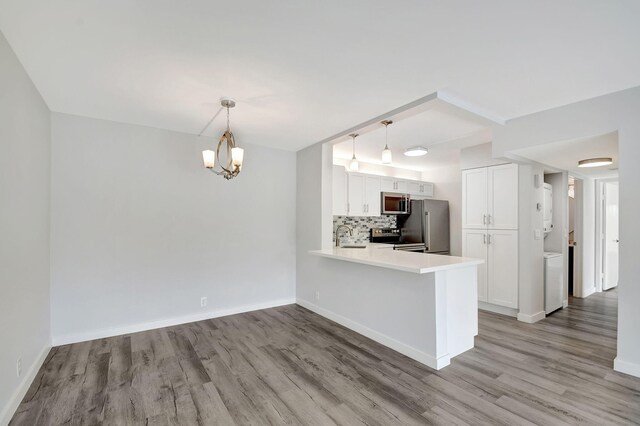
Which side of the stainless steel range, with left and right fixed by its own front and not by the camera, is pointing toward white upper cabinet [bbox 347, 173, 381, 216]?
right

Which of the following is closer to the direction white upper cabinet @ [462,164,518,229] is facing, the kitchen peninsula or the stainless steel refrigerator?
the kitchen peninsula

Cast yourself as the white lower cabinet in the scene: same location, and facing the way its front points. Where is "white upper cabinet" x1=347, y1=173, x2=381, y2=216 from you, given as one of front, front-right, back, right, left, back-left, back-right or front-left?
front-right

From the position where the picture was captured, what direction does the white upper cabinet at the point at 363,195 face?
facing the viewer and to the right of the viewer

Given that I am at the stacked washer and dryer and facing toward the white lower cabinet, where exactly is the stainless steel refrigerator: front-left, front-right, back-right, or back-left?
front-right

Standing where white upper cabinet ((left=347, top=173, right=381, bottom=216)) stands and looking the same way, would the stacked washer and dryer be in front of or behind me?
in front

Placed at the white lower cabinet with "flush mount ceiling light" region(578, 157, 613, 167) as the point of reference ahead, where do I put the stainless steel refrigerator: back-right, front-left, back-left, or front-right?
back-left

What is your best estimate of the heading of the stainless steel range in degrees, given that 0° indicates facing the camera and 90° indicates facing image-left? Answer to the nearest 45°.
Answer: approximately 315°

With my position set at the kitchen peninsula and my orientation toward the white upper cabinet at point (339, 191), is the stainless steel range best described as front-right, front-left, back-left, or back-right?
front-right

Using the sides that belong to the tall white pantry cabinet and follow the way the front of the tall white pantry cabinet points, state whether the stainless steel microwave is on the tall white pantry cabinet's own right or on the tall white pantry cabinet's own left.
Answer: on the tall white pantry cabinet's own right

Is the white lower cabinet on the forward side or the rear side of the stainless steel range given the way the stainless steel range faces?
on the forward side

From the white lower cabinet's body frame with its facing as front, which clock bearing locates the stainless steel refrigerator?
The stainless steel refrigerator is roughly at 3 o'clock from the white lower cabinet.

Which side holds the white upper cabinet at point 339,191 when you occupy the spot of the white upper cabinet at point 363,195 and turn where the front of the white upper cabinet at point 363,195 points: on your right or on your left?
on your right

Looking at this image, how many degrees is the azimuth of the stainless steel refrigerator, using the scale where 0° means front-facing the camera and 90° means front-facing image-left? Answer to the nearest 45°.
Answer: approximately 315°

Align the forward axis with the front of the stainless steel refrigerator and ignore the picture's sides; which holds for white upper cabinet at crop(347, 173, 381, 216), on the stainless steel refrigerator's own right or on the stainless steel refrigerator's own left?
on the stainless steel refrigerator's own right
